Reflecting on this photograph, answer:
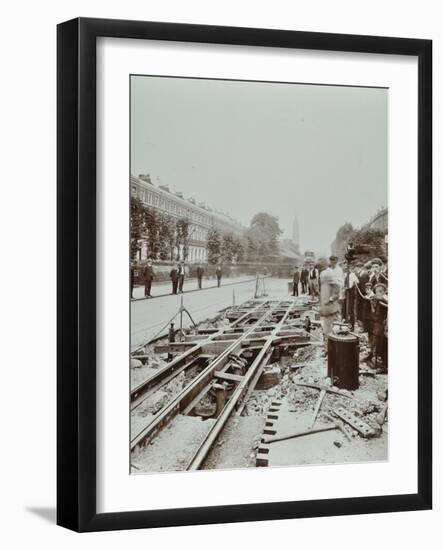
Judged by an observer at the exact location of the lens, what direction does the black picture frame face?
facing the viewer and to the right of the viewer
